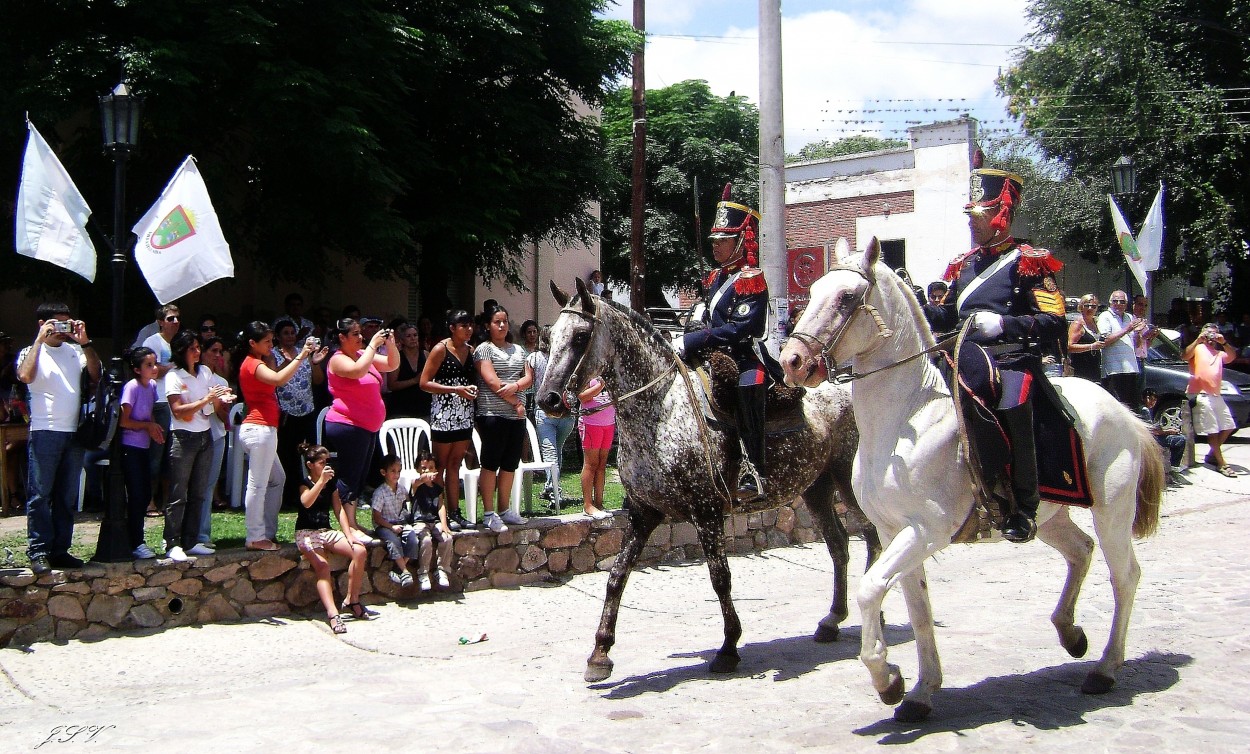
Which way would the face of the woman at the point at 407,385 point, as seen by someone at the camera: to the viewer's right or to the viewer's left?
to the viewer's right

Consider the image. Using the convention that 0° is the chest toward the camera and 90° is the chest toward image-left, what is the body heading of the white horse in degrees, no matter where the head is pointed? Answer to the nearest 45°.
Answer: approximately 45°

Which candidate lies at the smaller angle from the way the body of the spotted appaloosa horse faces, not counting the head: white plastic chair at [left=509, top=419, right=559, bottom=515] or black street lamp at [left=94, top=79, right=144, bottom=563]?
the black street lamp

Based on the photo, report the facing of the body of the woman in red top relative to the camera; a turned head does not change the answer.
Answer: to the viewer's right

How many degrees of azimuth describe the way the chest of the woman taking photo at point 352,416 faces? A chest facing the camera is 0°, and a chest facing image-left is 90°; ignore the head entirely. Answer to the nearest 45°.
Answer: approximately 270°

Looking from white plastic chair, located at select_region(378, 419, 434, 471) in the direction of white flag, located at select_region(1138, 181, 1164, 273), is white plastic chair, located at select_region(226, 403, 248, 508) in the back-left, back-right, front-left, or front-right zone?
back-left

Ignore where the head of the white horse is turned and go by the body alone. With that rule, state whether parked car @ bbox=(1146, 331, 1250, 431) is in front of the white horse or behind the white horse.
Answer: behind

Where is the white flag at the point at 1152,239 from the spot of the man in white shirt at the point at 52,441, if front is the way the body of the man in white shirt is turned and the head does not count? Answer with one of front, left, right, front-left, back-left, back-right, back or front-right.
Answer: front-left
